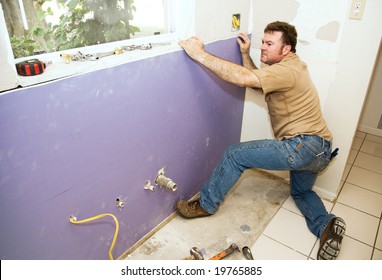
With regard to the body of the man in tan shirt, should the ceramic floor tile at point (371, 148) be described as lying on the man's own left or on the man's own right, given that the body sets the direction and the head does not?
on the man's own right

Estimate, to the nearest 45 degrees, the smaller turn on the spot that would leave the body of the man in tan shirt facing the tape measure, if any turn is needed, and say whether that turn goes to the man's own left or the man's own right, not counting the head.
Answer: approximately 45° to the man's own left

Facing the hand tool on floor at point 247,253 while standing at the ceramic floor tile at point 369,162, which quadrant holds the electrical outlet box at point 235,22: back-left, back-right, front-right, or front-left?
front-right

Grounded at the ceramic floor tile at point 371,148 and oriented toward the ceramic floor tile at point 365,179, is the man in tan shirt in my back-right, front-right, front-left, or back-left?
front-right

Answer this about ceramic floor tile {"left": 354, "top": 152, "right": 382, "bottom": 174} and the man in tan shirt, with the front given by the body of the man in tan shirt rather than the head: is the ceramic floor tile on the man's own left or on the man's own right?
on the man's own right

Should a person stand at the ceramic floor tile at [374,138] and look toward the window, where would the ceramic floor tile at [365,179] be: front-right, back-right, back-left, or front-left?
front-left

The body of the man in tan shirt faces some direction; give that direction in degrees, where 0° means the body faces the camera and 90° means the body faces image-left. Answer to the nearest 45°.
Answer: approximately 90°
